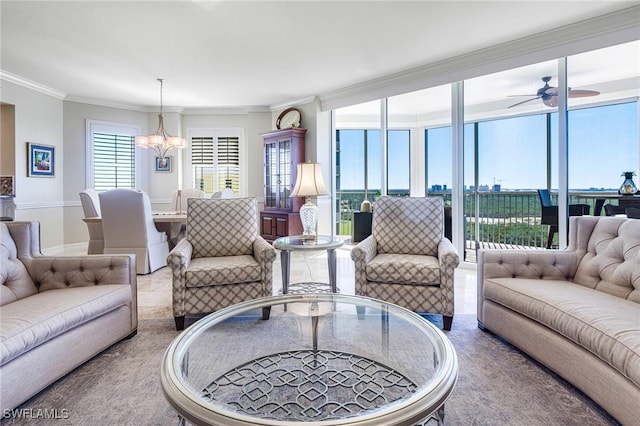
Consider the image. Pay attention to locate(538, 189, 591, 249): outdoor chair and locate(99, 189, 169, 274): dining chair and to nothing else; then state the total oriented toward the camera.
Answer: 0

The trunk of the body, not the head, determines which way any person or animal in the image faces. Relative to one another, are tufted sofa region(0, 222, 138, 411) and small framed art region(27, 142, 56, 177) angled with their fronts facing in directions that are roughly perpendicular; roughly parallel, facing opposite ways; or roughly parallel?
roughly parallel

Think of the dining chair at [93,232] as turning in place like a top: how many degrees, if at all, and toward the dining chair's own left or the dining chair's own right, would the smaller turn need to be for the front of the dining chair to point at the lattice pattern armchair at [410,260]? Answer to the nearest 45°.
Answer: approximately 45° to the dining chair's own right

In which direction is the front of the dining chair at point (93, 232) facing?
to the viewer's right

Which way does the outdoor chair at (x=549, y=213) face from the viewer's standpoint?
to the viewer's right

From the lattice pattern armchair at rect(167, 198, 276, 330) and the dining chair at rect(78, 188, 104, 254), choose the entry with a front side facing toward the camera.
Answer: the lattice pattern armchair

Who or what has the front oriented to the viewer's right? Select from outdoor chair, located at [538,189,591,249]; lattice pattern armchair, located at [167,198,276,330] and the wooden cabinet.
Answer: the outdoor chair

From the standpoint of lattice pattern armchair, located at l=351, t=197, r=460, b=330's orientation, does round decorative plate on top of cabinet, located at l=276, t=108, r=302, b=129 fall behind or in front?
behind

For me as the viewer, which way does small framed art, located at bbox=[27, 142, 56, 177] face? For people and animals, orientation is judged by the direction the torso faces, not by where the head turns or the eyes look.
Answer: facing the viewer and to the right of the viewer

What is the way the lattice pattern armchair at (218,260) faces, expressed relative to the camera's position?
facing the viewer

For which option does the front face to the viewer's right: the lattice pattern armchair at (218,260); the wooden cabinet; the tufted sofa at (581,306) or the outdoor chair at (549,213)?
the outdoor chair

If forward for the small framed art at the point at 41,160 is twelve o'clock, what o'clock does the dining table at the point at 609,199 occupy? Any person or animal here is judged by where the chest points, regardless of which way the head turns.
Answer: The dining table is roughly at 12 o'clock from the small framed art.
